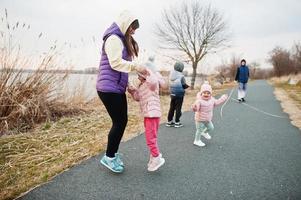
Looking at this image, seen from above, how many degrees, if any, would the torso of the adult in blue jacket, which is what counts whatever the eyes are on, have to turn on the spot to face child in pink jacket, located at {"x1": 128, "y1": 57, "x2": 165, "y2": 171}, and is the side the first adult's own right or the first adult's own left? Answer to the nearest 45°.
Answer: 0° — they already face them

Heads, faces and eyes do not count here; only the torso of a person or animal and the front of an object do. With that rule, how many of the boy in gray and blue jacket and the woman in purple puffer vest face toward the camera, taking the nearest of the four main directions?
0

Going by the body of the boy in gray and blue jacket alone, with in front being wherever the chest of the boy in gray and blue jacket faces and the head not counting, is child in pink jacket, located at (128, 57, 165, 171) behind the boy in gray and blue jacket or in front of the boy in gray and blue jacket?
behind

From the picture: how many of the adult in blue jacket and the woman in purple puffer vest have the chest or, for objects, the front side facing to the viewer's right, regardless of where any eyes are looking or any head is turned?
1

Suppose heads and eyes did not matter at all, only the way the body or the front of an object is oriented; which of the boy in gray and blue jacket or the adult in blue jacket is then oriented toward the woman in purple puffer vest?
the adult in blue jacket

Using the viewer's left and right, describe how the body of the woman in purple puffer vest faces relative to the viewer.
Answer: facing to the right of the viewer

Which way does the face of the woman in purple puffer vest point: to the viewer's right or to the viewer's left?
to the viewer's right

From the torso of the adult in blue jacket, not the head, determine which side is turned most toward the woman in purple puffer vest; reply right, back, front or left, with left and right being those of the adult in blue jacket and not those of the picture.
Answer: front

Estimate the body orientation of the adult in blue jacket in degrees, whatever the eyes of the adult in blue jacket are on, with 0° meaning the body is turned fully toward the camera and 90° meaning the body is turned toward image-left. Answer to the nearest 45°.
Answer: approximately 0°

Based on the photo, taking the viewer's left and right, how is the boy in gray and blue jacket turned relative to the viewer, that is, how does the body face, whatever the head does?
facing away from the viewer and to the right of the viewer

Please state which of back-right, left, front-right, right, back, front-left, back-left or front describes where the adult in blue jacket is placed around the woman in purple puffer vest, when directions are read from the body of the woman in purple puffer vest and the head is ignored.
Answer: front-left

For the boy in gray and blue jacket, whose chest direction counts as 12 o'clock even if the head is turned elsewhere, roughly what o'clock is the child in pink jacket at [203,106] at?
The child in pink jacket is roughly at 4 o'clock from the boy in gray and blue jacket.

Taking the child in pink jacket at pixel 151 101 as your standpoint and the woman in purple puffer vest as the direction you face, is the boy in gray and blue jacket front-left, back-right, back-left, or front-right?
back-right

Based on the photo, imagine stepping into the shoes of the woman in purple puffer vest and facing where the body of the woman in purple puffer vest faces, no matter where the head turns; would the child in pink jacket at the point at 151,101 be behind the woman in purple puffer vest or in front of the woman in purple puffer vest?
in front
